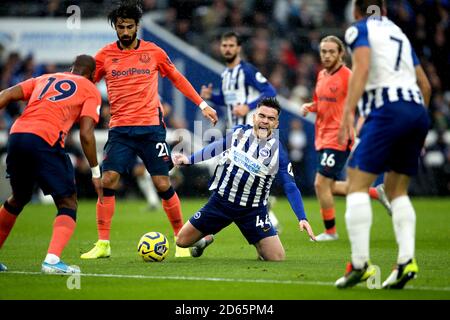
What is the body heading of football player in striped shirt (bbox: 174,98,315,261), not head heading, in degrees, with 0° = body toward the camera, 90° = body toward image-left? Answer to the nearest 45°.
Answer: approximately 0°
